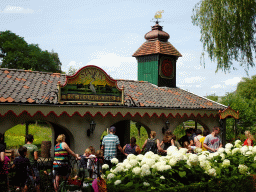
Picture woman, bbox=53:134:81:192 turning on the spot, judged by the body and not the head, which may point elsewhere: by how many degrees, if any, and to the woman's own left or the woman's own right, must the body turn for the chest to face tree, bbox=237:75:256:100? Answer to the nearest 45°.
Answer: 0° — they already face it

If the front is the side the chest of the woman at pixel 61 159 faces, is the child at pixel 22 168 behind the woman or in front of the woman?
behind

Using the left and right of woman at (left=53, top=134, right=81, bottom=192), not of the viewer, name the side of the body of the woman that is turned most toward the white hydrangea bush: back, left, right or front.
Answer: right

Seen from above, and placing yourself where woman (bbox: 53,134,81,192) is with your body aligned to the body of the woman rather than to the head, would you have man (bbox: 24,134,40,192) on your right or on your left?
on your left

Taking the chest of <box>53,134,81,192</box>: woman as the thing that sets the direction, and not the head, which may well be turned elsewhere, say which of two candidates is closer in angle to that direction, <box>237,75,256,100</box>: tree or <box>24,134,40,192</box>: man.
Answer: the tree

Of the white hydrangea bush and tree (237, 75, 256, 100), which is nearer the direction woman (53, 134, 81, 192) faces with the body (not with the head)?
the tree

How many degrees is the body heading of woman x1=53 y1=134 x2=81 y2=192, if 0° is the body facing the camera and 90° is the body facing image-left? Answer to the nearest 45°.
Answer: approximately 225°
